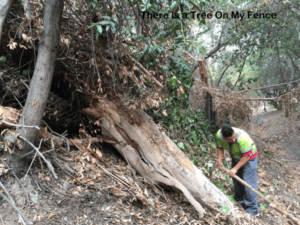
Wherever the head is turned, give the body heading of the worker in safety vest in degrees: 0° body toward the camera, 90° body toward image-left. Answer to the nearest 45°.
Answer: approximately 45°

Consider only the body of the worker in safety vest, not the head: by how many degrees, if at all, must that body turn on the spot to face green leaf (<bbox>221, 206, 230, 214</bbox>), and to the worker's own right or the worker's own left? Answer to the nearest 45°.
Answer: approximately 45° to the worker's own left

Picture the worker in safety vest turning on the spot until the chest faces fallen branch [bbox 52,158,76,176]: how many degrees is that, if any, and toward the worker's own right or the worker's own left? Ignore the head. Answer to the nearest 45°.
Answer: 0° — they already face it

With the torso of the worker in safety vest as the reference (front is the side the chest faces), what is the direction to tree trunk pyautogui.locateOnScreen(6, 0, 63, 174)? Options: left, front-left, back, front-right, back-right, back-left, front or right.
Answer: front

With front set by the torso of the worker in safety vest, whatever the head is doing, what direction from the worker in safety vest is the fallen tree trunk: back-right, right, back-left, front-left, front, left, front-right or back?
front

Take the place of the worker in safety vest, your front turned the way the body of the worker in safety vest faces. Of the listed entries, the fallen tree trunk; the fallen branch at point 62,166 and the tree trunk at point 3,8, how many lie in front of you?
3

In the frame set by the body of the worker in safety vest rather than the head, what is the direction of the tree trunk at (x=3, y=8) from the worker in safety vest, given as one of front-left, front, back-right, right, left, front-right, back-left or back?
front

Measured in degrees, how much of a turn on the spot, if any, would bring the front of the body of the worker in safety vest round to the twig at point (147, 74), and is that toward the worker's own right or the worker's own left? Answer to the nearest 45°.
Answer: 0° — they already face it
